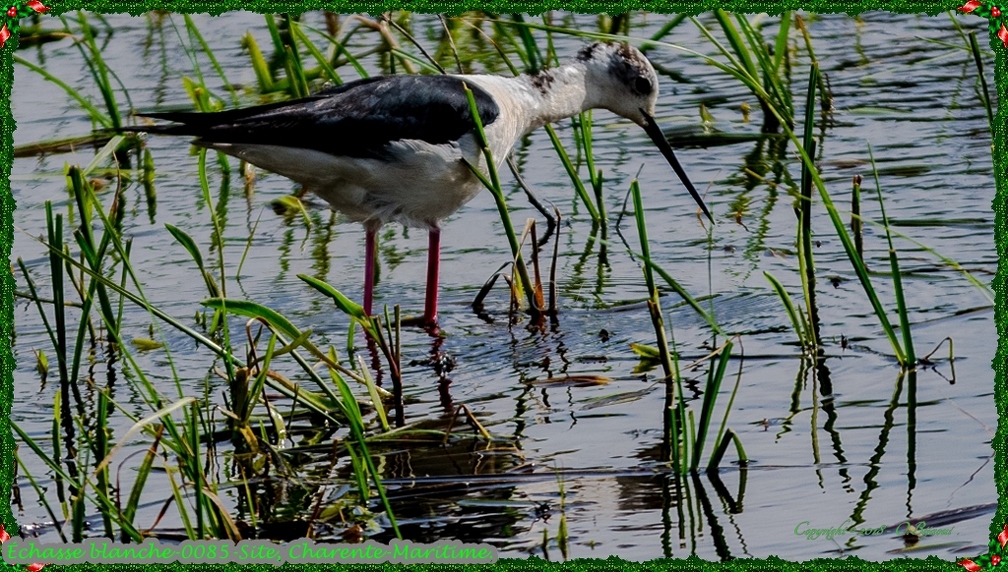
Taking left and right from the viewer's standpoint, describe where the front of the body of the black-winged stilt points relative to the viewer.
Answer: facing to the right of the viewer

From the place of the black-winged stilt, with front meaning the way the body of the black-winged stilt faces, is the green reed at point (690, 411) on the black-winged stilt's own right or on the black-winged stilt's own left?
on the black-winged stilt's own right
